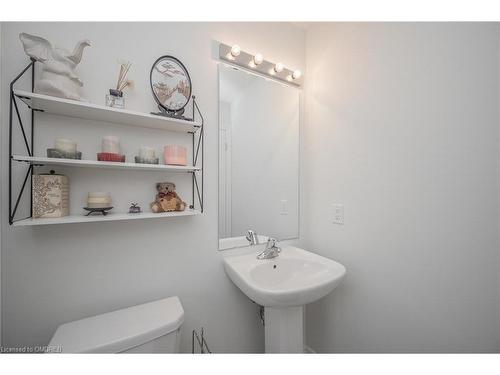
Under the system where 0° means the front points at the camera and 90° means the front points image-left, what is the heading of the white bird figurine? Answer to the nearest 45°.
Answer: approximately 270°

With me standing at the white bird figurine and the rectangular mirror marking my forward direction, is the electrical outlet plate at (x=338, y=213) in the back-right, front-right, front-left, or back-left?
front-right

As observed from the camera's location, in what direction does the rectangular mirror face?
facing the viewer and to the right of the viewer

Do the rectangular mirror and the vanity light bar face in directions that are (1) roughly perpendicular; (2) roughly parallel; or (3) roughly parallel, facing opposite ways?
roughly parallel

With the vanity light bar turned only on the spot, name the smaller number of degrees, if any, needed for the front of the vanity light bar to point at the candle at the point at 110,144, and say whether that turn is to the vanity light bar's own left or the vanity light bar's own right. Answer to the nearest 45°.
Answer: approximately 90° to the vanity light bar's own right

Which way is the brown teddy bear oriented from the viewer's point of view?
toward the camera

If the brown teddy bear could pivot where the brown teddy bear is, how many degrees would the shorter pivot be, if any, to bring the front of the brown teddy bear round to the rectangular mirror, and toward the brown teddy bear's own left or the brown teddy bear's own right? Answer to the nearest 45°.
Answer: approximately 90° to the brown teddy bear's own left

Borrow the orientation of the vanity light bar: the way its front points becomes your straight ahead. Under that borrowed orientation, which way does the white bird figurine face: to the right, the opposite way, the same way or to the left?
to the left

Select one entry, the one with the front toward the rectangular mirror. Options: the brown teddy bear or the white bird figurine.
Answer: the white bird figurine

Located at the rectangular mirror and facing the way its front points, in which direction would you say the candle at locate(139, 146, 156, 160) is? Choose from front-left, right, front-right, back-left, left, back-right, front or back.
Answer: right

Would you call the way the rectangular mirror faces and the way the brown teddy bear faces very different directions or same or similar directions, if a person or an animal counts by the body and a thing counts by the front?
same or similar directions

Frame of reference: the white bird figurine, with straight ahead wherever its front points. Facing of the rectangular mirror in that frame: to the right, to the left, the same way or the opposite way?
to the right

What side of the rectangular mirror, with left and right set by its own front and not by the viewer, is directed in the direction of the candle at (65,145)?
right

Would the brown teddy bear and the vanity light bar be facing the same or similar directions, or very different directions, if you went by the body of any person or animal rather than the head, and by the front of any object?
same or similar directions

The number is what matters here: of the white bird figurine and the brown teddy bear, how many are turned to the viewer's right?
1
